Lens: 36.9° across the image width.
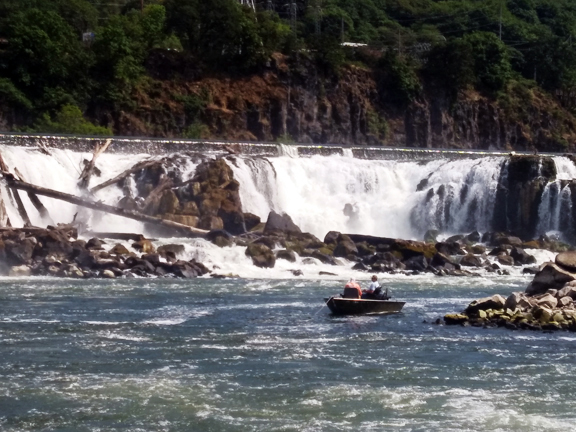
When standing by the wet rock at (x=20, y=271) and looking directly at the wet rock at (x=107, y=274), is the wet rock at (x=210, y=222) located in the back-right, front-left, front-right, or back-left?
front-left

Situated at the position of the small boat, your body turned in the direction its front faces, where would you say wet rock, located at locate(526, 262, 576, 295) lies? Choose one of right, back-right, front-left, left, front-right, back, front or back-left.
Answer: back

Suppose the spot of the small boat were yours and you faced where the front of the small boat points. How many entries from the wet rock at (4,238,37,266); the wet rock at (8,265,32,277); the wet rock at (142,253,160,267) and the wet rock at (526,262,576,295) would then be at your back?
1

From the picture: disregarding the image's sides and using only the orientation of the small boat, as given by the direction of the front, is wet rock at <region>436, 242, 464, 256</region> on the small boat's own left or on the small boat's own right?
on the small boat's own right

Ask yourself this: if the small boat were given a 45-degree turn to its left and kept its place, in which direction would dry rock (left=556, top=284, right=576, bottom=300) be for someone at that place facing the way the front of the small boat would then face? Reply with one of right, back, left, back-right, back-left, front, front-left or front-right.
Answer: back-left

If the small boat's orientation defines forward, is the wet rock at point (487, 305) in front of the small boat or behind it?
behind

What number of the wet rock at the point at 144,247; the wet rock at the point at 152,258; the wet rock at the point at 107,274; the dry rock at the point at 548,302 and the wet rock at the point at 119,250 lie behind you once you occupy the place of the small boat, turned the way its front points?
1

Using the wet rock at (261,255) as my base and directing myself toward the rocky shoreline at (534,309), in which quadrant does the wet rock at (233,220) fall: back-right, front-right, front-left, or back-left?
back-left

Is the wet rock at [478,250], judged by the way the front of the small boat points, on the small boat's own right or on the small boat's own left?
on the small boat's own right

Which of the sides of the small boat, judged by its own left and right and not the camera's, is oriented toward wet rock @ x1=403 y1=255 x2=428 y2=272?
right

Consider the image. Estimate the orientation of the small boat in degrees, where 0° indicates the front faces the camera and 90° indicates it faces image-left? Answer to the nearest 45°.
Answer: approximately 90°
